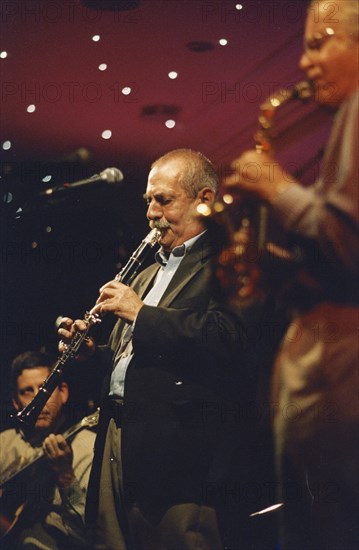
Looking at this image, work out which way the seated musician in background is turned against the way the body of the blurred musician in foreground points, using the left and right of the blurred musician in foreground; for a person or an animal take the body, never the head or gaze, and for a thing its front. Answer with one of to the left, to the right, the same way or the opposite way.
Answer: to the left

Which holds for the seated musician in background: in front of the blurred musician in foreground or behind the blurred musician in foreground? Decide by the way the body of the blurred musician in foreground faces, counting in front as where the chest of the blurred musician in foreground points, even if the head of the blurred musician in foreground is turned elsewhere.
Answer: in front

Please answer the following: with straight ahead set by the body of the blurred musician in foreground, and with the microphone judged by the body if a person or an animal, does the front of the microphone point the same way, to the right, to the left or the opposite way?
the opposite way

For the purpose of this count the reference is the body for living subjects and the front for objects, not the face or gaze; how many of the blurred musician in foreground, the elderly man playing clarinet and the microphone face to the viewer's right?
1

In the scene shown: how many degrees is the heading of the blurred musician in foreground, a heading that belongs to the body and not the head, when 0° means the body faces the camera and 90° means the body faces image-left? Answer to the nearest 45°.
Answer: approximately 90°

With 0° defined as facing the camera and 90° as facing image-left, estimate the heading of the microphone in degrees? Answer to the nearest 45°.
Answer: approximately 270°

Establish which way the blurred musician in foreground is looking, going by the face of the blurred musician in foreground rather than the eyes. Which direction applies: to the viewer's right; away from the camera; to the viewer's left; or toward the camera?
to the viewer's left

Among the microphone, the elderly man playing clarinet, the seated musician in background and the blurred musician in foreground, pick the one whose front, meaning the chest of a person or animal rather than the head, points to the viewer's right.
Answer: the microphone

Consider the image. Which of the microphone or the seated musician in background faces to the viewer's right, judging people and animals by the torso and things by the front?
the microphone
